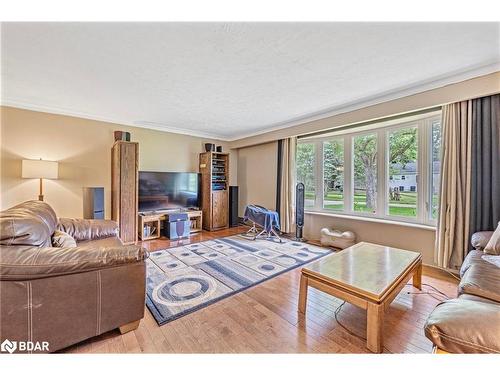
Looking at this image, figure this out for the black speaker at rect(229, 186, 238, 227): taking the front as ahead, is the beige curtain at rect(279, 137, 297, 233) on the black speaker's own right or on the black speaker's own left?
on the black speaker's own left

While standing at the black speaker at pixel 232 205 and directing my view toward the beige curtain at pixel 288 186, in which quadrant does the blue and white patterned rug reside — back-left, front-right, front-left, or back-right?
front-right

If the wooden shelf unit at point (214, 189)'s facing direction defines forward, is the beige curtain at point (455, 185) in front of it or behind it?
in front

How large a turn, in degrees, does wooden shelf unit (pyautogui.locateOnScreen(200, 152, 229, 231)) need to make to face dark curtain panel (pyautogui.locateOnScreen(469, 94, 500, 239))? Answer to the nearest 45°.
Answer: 0° — it already faces it

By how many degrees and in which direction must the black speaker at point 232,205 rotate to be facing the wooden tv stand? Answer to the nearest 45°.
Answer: approximately 45° to its right

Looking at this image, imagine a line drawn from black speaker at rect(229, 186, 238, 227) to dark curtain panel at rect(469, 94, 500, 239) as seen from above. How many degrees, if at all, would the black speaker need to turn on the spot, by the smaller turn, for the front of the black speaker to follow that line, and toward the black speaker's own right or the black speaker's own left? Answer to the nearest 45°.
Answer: approximately 45° to the black speaker's own left

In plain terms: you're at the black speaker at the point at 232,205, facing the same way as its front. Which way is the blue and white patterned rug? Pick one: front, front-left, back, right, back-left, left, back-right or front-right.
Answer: front

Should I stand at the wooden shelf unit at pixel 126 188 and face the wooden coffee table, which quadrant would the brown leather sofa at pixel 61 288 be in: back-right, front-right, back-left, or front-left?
front-right

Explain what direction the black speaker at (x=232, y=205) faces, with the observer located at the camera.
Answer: facing the viewer

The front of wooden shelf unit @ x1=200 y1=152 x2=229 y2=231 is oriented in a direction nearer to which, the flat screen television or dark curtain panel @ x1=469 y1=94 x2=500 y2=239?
the dark curtain panel
